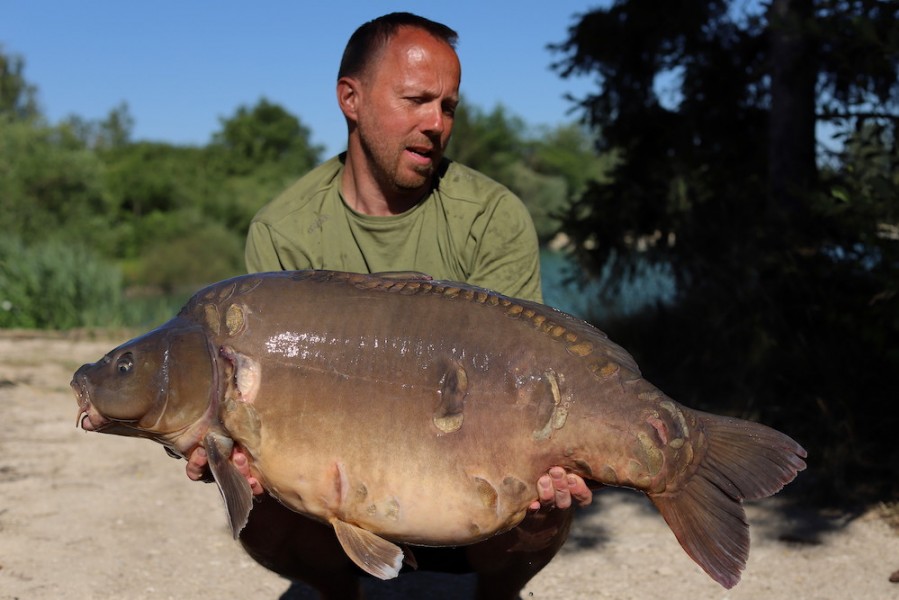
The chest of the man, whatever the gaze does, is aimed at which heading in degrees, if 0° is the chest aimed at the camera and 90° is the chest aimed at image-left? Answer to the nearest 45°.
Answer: approximately 0°

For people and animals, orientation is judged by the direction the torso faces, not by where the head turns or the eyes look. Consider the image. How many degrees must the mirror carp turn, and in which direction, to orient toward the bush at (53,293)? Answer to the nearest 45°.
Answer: approximately 45° to its right

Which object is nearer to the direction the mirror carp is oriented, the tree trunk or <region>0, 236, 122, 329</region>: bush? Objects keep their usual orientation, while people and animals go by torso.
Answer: the bush

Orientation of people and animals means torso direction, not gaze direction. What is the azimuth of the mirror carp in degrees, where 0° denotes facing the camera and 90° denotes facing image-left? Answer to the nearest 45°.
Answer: approximately 90°

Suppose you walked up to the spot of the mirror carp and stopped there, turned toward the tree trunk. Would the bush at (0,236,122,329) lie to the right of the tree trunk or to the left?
left

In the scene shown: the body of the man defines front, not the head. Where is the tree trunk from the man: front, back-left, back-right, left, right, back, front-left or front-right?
back-left
